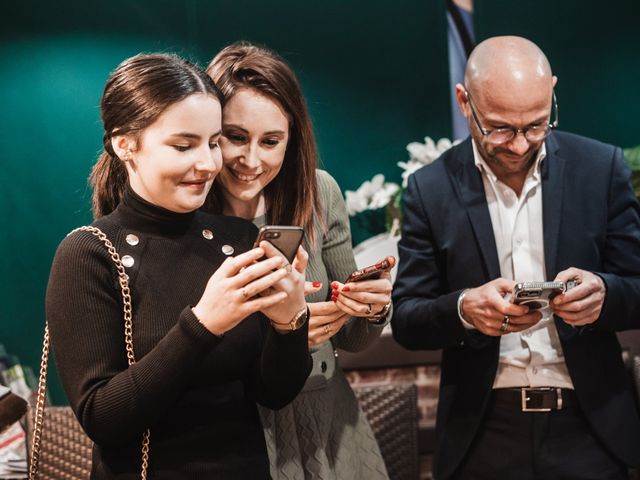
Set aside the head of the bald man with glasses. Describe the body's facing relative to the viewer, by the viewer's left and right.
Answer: facing the viewer

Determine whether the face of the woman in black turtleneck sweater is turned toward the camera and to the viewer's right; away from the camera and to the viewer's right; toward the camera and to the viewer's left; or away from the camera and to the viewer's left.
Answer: toward the camera and to the viewer's right

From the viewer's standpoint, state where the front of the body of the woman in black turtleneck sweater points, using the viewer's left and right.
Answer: facing the viewer and to the right of the viewer

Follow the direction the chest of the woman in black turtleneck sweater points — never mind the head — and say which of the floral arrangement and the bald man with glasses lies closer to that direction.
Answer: the bald man with glasses

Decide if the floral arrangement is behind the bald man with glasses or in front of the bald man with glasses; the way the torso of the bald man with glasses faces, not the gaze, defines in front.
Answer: behind

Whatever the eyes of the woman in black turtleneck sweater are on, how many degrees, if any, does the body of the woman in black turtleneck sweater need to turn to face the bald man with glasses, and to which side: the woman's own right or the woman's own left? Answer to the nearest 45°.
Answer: approximately 90° to the woman's own left

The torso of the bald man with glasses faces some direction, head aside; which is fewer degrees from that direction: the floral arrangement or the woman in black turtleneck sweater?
the woman in black turtleneck sweater

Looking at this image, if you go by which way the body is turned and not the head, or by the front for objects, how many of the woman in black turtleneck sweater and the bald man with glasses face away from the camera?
0

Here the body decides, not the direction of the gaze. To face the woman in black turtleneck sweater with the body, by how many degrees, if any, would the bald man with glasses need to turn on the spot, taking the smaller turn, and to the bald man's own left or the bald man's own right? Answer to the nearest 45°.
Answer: approximately 45° to the bald man's own right

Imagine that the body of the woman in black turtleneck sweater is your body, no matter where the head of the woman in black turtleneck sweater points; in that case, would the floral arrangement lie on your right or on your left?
on your left

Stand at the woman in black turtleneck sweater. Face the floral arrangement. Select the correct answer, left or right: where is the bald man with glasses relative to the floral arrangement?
right
